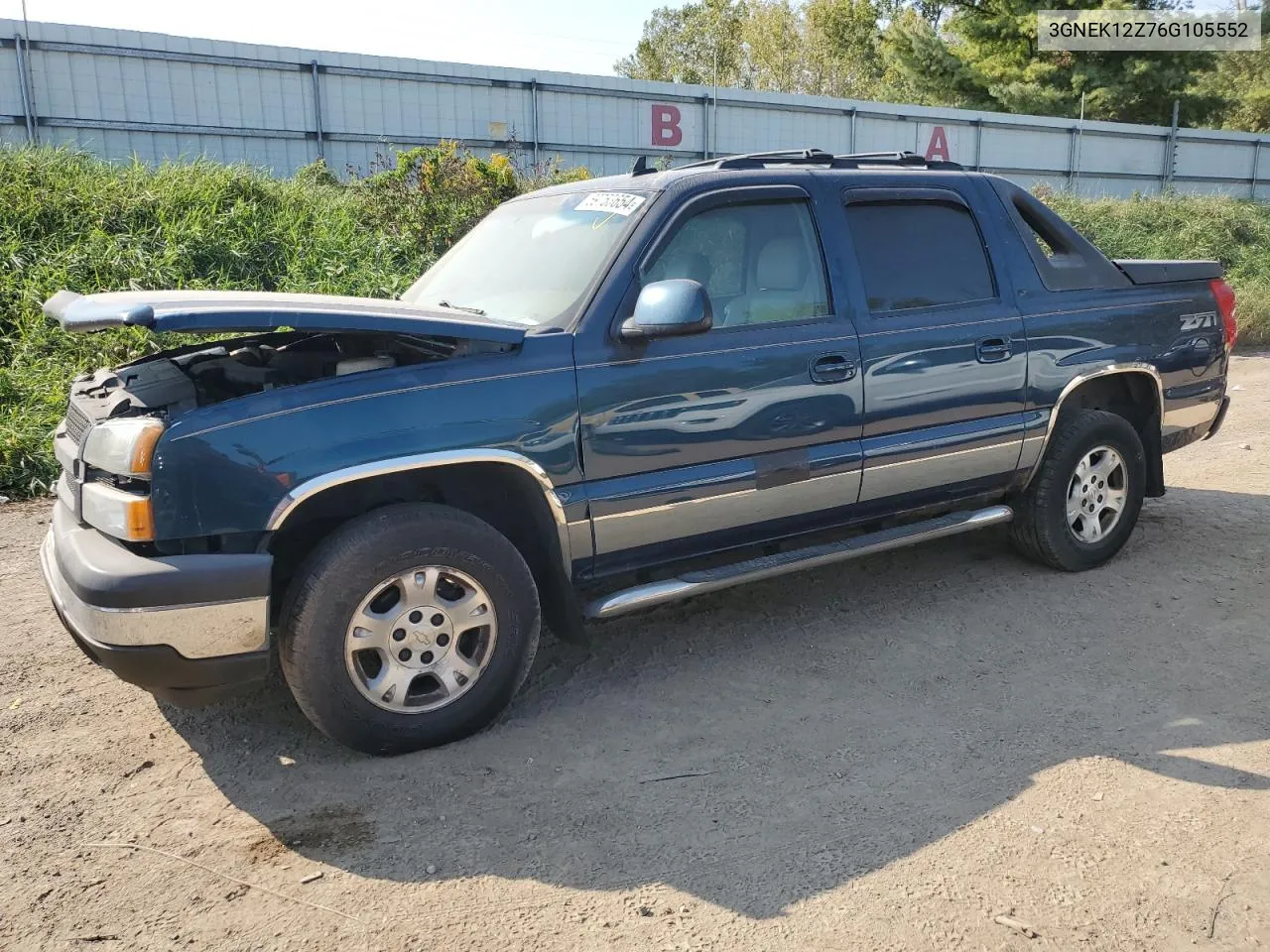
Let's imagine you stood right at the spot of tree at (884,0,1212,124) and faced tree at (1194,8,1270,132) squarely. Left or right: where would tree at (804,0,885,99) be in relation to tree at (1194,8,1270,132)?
left

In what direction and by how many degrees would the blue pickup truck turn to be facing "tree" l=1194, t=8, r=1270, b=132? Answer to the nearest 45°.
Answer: approximately 180°

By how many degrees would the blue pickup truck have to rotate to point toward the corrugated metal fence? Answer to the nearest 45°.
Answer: approximately 135° to its right

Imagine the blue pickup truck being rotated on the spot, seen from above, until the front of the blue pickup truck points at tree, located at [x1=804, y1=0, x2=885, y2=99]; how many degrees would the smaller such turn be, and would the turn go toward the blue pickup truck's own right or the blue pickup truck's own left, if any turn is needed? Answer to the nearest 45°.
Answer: approximately 135° to the blue pickup truck's own right

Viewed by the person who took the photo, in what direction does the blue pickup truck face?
facing the viewer and to the left of the viewer
